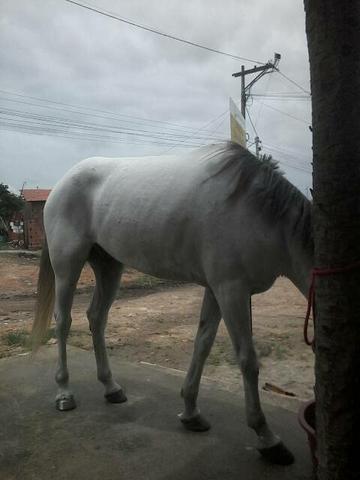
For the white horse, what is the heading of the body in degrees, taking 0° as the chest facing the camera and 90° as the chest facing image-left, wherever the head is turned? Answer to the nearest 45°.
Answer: approximately 315°

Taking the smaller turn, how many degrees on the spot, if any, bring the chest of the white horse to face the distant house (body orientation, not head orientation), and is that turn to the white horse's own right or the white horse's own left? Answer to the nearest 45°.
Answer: approximately 135° to the white horse's own left

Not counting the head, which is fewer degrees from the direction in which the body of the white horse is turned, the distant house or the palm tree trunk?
the palm tree trunk

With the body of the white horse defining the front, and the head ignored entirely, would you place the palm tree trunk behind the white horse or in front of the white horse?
in front
